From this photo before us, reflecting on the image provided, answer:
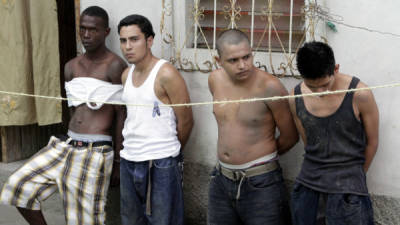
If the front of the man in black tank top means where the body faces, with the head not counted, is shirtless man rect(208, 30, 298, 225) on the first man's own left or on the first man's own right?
on the first man's own right

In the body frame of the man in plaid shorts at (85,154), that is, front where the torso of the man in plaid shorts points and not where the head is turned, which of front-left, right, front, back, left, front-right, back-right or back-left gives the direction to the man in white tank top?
left

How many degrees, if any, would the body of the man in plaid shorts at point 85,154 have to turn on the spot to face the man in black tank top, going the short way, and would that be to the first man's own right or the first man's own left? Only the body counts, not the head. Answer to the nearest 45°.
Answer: approximately 90° to the first man's own left

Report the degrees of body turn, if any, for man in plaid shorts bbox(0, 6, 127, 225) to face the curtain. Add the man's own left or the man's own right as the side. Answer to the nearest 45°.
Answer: approximately 90° to the man's own right

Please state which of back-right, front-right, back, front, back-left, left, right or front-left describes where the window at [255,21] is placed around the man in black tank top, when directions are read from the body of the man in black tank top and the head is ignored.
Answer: right

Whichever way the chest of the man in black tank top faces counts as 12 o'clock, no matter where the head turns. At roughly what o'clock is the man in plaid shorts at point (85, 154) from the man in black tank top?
The man in plaid shorts is roughly at 2 o'clock from the man in black tank top.

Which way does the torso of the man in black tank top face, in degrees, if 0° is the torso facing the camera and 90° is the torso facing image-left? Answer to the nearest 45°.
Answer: approximately 45°

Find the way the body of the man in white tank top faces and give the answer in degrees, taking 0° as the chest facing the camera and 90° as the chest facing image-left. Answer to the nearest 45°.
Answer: approximately 45°

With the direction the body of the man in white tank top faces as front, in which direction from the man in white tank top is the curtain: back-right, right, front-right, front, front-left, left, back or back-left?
right
